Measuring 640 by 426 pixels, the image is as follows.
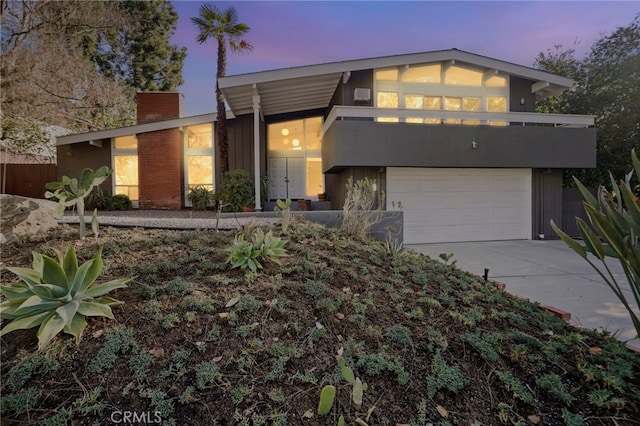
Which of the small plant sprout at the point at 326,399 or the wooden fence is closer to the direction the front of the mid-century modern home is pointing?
the small plant sprout

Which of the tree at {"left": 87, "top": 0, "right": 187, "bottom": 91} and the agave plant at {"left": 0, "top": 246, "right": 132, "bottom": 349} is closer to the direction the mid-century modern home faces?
the agave plant

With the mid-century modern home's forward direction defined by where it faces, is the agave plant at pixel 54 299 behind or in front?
in front

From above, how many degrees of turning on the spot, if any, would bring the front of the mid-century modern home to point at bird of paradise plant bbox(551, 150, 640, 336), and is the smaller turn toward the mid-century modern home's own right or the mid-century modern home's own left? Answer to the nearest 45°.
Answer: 0° — it already faces it

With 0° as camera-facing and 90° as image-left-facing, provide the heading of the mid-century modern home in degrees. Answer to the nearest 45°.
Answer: approximately 0°

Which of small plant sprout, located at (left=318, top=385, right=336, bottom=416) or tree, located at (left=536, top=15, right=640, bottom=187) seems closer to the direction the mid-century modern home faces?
the small plant sprout

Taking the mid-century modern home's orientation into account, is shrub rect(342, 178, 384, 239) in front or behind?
in front

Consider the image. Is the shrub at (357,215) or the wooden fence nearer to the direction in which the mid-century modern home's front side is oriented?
the shrub

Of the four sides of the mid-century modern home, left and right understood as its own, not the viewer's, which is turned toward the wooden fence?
right
